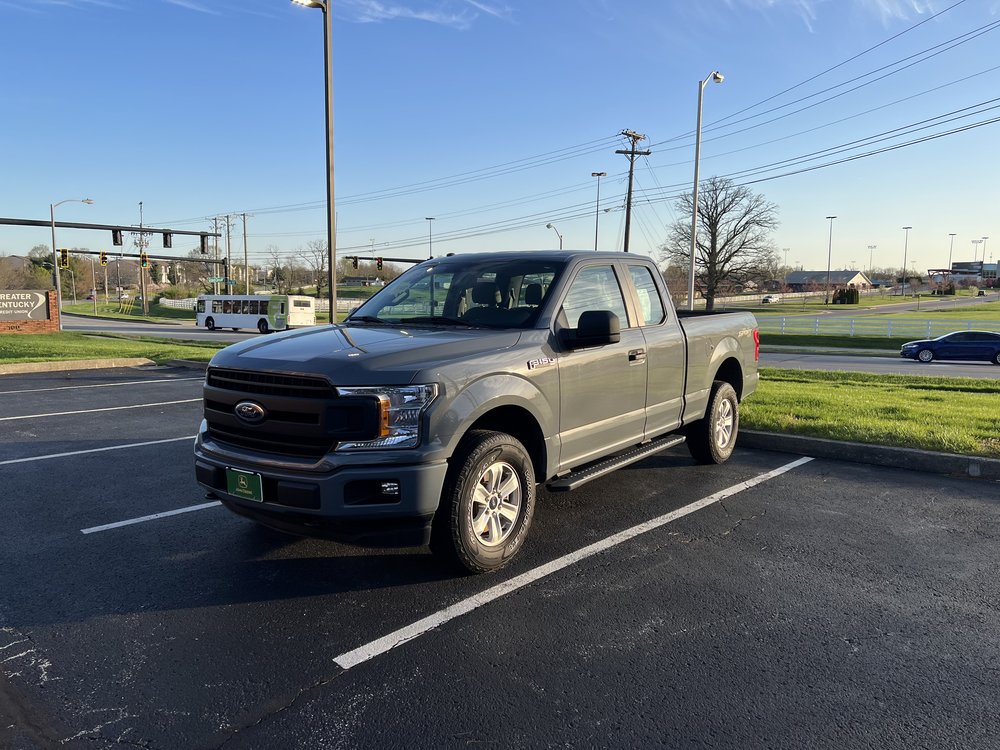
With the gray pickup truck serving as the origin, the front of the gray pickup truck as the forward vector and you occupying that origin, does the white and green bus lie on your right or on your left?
on your right

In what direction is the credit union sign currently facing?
toward the camera

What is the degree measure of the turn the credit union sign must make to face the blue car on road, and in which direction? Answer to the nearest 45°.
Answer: approximately 45° to its left

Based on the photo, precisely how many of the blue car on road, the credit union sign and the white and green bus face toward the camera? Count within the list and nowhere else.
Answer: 1

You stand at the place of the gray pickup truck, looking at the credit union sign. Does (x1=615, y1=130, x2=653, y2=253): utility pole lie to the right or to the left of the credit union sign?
right

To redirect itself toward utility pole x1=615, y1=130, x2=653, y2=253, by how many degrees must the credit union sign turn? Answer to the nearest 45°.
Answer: approximately 90° to its left

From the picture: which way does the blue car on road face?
to the viewer's left

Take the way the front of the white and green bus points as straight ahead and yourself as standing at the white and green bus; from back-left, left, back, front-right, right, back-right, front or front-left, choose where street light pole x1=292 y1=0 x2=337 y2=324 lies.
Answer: back-left

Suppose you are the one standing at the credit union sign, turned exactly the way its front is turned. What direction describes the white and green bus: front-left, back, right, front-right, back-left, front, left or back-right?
back-left

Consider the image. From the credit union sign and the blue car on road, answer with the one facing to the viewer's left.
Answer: the blue car on road

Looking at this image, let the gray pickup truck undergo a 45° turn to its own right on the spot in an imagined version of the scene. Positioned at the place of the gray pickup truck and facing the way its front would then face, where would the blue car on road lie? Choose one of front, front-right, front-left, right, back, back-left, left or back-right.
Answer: back-right

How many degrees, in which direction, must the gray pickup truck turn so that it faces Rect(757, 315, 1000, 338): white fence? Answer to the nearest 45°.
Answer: approximately 180°

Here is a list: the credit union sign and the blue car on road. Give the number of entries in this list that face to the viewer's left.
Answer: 1

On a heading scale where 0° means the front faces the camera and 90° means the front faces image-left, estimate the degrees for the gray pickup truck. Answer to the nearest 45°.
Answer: approximately 45°

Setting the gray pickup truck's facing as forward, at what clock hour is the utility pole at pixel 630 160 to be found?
The utility pole is roughly at 5 o'clock from the gray pickup truck.

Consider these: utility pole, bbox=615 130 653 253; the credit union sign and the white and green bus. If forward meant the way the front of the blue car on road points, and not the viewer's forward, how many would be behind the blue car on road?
0

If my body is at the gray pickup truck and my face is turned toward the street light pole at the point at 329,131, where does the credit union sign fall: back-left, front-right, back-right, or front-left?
front-left

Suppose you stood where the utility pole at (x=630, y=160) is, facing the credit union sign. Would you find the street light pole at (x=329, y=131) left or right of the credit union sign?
left

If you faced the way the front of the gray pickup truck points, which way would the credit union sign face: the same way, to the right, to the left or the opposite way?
to the left
